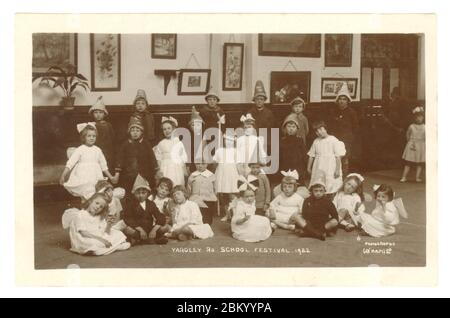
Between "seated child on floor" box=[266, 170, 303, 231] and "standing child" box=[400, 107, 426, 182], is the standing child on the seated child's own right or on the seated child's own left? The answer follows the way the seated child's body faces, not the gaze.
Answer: on the seated child's own left

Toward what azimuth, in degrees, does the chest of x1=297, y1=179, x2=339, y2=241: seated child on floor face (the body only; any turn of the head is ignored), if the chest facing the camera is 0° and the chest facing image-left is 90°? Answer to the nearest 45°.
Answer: approximately 0°

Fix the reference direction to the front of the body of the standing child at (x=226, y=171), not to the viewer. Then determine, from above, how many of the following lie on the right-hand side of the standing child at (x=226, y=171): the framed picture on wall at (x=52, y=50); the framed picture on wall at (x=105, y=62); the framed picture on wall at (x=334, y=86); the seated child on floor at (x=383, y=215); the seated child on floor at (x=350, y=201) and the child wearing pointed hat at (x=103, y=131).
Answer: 3

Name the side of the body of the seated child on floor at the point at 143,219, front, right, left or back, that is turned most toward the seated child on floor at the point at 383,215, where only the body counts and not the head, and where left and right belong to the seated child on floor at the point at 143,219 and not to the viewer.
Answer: left

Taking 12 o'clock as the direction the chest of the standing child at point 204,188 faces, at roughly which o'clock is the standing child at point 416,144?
the standing child at point 416,144 is roughly at 9 o'clock from the standing child at point 204,188.

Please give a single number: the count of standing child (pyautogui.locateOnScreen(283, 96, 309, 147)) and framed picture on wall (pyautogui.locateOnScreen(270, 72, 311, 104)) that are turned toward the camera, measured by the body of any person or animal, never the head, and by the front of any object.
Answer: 2
